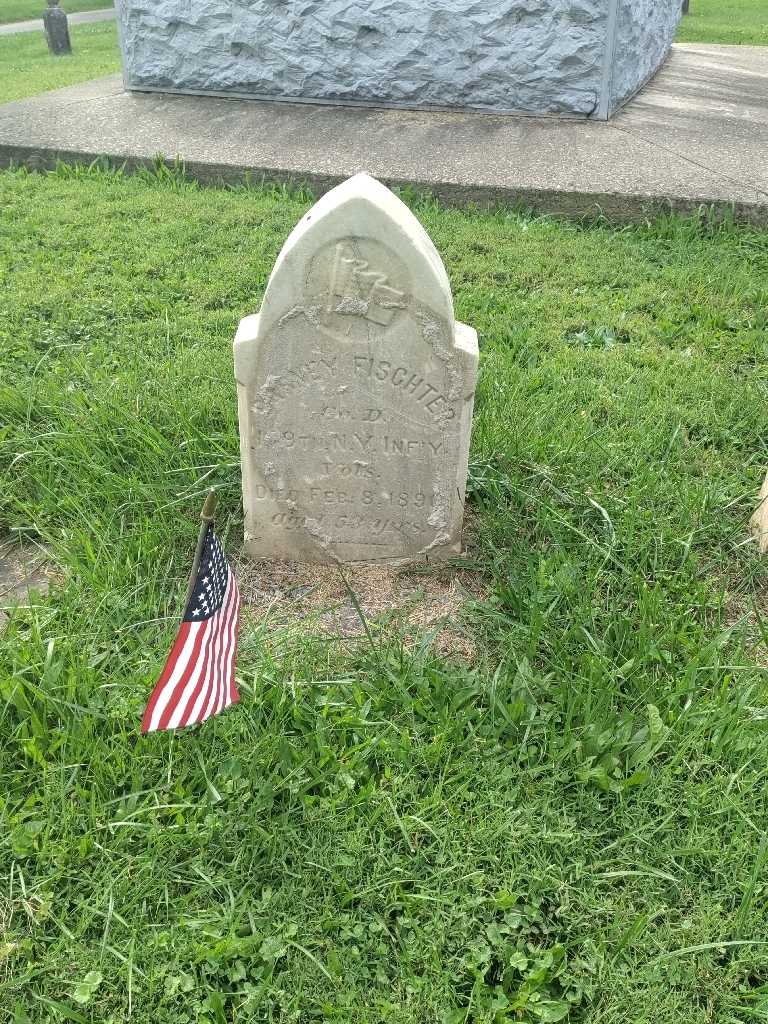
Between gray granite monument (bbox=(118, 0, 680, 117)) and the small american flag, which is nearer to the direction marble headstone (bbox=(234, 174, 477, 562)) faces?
the small american flag

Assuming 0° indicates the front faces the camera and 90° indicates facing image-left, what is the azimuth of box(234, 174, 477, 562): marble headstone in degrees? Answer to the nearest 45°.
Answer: approximately 0°

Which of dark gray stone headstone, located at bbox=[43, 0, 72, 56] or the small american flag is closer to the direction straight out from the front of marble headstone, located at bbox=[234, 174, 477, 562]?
the small american flag

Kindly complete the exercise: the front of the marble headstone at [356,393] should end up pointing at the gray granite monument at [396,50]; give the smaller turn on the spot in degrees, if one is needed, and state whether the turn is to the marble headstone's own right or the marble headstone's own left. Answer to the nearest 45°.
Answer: approximately 180°

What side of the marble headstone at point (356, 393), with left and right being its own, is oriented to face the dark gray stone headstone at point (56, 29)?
back

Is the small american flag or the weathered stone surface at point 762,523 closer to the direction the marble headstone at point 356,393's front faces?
the small american flag

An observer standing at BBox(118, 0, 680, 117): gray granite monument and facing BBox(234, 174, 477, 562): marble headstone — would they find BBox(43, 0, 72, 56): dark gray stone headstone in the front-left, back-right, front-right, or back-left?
back-right

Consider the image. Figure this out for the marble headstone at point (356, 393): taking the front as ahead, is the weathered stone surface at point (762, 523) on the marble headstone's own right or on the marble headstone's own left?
on the marble headstone's own left

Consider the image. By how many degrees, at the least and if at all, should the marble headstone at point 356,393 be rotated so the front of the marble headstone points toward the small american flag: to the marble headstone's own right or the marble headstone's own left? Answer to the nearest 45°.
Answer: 0° — it already faces it
